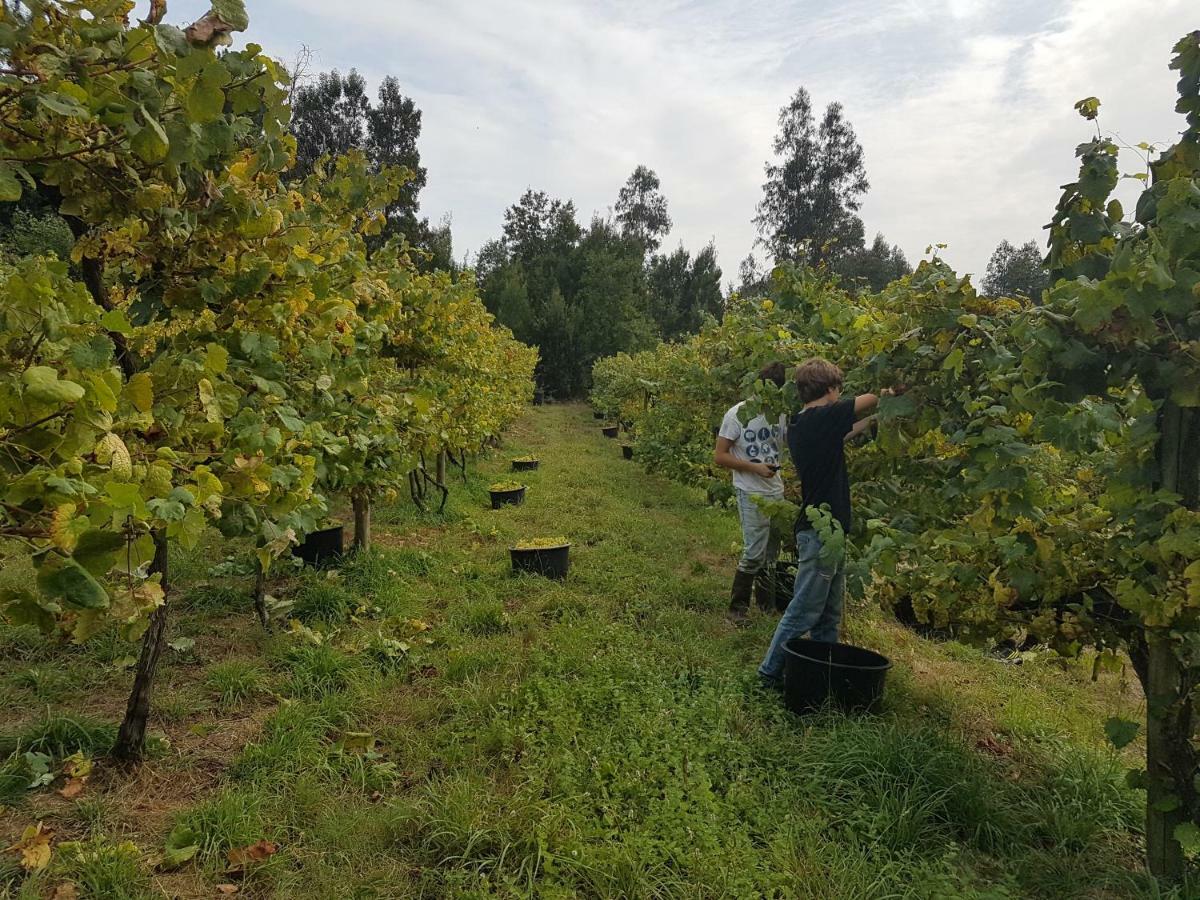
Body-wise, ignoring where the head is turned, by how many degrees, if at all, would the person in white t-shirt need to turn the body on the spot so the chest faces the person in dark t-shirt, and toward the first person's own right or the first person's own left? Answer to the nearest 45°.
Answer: approximately 45° to the first person's own right

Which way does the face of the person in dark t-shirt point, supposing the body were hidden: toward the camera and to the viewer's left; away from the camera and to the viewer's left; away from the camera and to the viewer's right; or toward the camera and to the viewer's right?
away from the camera and to the viewer's right

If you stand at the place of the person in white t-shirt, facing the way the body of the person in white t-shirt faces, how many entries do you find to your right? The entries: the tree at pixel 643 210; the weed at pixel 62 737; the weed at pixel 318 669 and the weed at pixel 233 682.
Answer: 3

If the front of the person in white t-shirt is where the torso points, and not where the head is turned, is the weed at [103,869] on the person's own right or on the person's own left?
on the person's own right

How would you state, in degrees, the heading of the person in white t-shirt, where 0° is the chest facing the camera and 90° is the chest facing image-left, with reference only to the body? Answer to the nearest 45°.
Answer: approximately 315°

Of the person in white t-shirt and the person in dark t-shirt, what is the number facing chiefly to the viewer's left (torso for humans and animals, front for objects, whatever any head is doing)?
0

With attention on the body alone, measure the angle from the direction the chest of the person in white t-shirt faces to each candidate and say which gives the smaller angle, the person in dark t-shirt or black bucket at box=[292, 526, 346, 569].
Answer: the person in dark t-shirt

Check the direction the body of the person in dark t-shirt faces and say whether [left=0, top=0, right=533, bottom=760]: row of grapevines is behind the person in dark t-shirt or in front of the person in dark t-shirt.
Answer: behind

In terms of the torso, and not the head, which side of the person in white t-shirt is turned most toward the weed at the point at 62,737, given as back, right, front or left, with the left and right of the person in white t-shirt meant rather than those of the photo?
right

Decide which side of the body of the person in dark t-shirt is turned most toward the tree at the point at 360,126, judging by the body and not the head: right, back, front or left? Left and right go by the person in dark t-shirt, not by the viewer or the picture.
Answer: left

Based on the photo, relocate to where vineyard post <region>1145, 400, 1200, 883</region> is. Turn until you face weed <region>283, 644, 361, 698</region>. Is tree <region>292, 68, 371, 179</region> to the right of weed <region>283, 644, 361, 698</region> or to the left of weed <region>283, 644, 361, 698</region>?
right

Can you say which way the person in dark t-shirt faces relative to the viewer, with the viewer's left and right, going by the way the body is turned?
facing away from the viewer and to the right of the viewer

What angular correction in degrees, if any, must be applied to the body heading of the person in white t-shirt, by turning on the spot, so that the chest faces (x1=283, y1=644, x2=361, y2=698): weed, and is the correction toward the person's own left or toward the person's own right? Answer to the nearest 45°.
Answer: approximately 90° to the person's own right

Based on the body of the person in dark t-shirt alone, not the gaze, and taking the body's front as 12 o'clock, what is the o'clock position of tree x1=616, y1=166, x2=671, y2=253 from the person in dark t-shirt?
The tree is roughly at 10 o'clock from the person in dark t-shirt.

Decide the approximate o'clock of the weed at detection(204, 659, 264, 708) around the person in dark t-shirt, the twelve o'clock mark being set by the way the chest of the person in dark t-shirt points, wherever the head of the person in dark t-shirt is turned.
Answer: The weed is roughly at 7 o'clock from the person in dark t-shirt.

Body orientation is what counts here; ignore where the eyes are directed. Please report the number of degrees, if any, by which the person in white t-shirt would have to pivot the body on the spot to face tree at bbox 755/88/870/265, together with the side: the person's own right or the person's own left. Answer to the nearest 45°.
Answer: approximately 135° to the person's own left

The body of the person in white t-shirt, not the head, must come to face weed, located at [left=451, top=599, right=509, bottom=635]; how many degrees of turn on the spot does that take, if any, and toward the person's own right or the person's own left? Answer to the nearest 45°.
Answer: approximately 135° to the person's own right

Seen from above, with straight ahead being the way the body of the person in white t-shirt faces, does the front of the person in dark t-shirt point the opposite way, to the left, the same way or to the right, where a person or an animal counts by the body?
to the left
